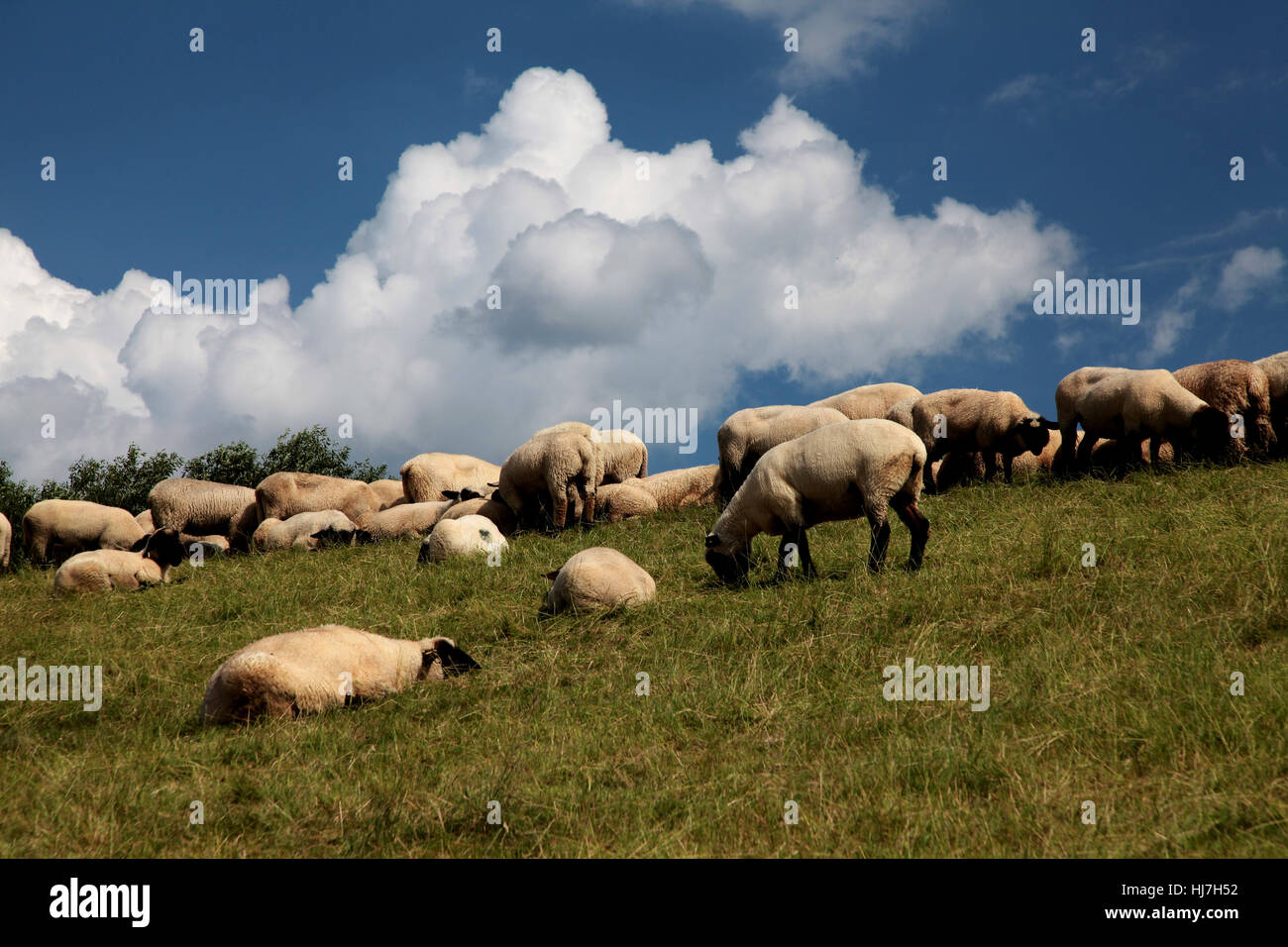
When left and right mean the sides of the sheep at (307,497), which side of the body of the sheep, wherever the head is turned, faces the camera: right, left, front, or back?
right

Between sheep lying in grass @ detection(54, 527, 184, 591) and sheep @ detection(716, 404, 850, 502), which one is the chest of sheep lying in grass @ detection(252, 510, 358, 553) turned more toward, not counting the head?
the sheep

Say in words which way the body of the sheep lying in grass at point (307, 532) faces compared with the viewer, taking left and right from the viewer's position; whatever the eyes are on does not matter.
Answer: facing to the right of the viewer

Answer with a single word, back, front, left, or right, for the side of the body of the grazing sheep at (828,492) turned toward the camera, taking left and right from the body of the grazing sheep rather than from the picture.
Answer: left

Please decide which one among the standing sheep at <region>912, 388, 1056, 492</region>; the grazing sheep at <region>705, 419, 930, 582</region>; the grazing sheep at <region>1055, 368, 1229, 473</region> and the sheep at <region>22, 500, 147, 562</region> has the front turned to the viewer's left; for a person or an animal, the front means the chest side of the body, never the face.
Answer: the grazing sheep at <region>705, 419, 930, 582</region>

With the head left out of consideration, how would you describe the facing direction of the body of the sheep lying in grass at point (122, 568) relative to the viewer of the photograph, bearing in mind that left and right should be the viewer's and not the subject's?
facing to the right of the viewer

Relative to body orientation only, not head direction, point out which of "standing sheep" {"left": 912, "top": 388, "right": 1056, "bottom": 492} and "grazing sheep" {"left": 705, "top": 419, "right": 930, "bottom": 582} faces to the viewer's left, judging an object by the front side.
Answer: "grazing sheep" {"left": 705, "top": 419, "right": 930, "bottom": 582}

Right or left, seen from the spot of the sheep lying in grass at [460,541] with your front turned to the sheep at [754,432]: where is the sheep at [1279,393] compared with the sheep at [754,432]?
right

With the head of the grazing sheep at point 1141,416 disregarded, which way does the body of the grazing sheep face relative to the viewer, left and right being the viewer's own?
facing to the right of the viewer

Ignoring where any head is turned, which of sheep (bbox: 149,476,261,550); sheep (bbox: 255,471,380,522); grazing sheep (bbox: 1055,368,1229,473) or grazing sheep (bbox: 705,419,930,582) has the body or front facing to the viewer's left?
grazing sheep (bbox: 705,419,930,582)

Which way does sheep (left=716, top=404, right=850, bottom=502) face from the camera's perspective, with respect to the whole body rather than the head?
to the viewer's right

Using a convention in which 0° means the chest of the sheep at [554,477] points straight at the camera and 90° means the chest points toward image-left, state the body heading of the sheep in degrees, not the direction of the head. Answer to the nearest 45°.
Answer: approximately 135°
